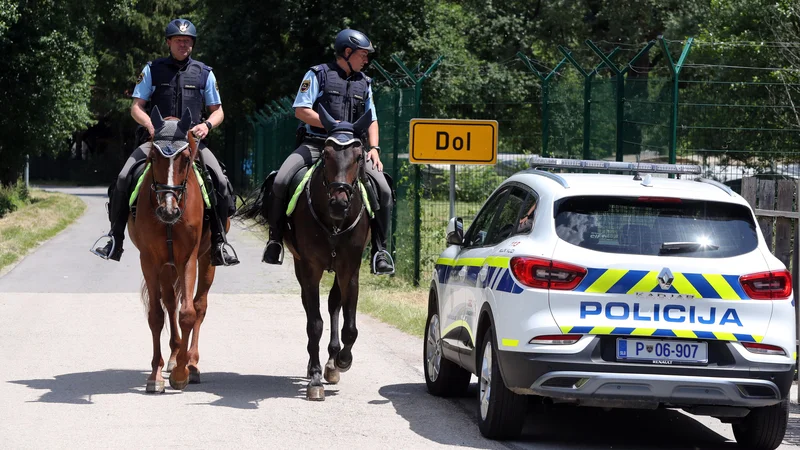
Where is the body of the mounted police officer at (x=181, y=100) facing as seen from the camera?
toward the camera

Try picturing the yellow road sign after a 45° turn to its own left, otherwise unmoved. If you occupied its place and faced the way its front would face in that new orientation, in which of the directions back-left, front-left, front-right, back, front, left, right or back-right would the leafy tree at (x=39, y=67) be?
back

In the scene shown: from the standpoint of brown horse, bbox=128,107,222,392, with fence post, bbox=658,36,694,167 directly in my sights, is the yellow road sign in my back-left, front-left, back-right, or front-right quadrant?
front-left

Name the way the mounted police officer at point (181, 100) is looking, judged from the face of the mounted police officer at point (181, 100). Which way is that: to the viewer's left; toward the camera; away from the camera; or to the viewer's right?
toward the camera

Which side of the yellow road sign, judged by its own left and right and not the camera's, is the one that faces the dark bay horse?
front

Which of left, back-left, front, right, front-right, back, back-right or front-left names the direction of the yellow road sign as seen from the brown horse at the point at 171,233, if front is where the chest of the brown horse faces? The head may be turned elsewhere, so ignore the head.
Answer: back-left

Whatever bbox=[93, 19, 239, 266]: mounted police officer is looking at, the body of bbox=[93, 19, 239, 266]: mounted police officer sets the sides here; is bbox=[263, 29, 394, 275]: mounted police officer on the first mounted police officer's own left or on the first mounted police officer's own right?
on the first mounted police officer's own left

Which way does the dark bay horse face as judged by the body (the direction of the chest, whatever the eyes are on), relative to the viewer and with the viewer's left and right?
facing the viewer

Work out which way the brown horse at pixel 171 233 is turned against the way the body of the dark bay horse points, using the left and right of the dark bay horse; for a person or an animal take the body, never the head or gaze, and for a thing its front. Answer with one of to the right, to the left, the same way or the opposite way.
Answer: the same way

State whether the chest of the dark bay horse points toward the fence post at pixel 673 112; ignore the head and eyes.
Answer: no

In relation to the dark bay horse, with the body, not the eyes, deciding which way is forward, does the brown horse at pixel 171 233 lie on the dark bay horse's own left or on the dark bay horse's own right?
on the dark bay horse's own right

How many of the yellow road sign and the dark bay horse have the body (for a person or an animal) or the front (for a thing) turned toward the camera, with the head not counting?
2

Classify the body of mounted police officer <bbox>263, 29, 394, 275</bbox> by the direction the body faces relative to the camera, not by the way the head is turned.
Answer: toward the camera

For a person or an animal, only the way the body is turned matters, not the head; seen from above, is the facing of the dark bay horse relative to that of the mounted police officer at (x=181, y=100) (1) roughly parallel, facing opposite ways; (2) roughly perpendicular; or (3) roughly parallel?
roughly parallel

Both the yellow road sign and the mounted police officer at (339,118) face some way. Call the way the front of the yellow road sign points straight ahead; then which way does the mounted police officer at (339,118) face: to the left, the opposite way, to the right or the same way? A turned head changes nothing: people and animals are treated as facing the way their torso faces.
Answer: the same way
